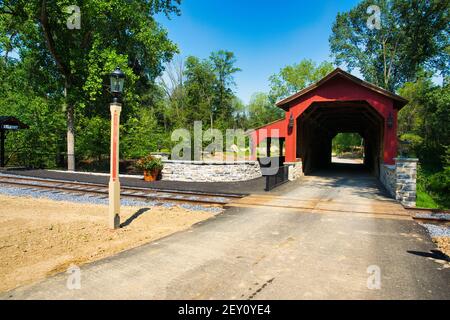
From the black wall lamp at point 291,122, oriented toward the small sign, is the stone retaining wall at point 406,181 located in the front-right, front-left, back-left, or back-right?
back-left

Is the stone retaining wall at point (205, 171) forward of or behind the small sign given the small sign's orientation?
forward

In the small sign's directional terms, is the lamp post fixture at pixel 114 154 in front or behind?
in front

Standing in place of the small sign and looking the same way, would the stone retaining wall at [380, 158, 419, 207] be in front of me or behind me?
in front

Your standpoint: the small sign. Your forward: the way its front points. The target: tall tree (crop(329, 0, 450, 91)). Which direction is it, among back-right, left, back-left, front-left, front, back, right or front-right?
left

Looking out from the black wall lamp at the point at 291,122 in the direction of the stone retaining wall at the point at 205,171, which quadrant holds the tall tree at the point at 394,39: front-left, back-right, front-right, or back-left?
back-right

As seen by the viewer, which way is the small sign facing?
toward the camera

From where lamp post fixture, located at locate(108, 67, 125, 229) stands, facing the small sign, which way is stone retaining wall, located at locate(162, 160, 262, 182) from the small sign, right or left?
right

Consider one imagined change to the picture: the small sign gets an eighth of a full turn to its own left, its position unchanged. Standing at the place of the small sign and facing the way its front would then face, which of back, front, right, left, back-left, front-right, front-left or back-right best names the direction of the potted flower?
front

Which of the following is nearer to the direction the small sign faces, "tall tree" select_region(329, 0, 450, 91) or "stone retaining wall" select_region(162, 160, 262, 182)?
the stone retaining wall
